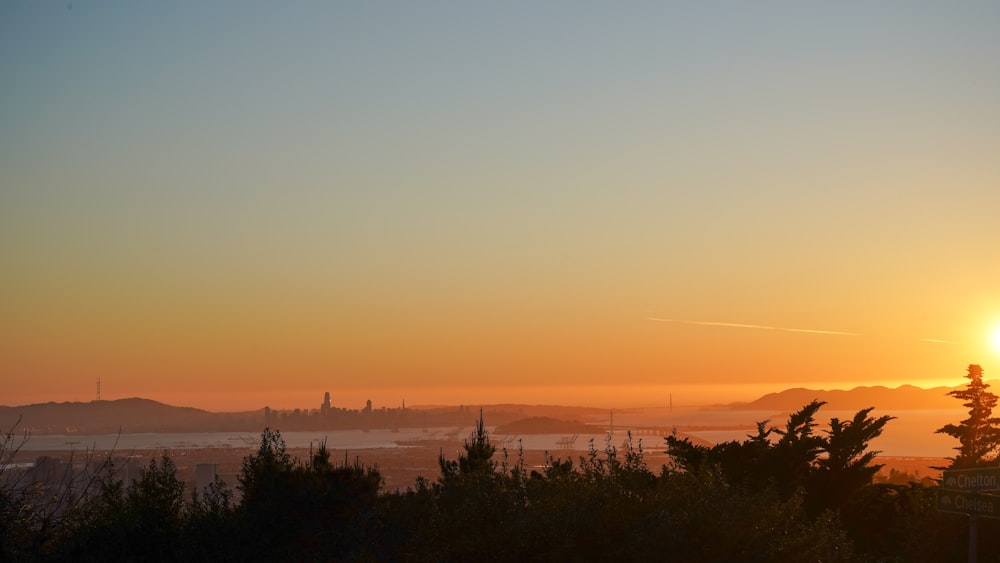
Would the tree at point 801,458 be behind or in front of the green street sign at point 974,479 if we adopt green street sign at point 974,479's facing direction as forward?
behind

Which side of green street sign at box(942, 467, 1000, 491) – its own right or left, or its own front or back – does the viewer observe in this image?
front
